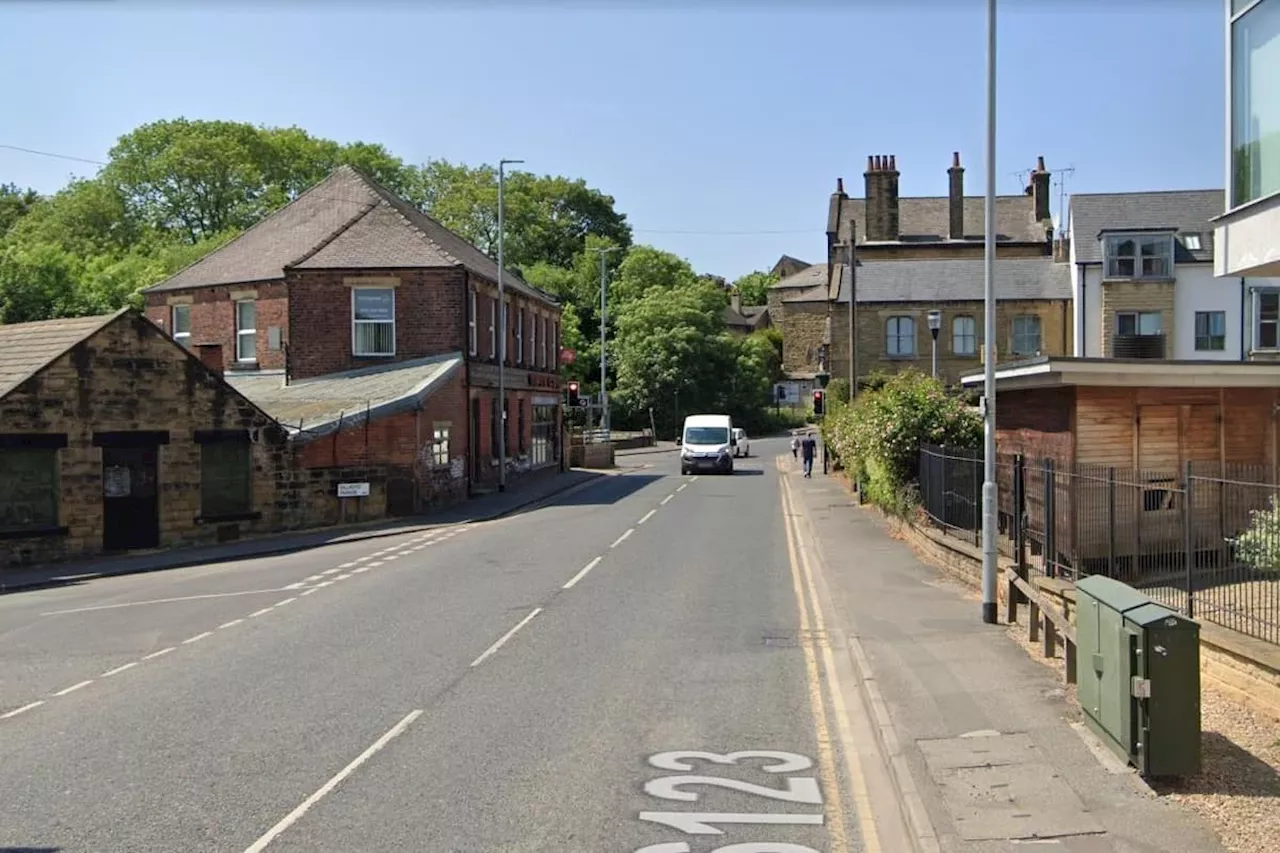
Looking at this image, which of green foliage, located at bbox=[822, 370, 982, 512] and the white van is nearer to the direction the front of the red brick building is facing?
the green foliage

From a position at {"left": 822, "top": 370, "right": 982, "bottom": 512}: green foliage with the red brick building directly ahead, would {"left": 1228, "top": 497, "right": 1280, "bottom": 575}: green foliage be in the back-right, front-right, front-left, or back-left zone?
back-left

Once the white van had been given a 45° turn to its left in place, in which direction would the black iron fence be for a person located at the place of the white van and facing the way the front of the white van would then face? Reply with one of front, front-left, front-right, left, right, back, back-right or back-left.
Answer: front-right

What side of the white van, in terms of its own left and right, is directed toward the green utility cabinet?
front

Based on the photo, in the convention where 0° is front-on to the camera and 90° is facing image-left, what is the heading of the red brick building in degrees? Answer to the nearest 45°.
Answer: approximately 315°

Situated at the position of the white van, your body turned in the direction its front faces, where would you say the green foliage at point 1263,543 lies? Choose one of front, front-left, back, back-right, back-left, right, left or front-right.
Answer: front

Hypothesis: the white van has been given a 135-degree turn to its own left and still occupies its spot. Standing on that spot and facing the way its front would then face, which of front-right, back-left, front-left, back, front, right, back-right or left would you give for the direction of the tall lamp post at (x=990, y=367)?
back-right

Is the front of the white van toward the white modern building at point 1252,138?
yes

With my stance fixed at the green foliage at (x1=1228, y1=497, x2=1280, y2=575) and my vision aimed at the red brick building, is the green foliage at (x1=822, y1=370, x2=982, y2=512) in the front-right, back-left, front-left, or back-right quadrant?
front-right

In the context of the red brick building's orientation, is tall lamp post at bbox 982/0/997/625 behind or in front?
in front

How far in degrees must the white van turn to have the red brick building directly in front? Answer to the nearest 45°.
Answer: approximately 45° to its right

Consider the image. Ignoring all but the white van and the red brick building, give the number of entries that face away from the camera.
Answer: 0

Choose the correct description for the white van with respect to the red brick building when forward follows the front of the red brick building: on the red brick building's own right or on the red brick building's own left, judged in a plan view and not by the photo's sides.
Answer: on the red brick building's own left

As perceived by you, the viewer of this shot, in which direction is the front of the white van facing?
facing the viewer

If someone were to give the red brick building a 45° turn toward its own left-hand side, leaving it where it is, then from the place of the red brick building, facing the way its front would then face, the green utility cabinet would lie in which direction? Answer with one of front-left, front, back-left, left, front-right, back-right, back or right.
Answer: right
